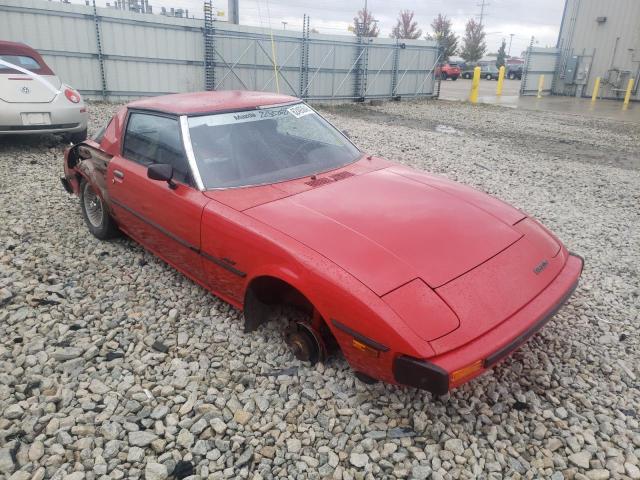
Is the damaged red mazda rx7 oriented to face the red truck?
no

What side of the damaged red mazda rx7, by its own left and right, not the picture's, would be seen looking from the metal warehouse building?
left

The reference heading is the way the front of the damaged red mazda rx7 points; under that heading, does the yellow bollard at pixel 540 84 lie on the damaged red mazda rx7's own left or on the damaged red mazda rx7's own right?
on the damaged red mazda rx7's own left

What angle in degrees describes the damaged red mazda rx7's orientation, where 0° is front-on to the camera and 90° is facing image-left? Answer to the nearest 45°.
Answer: approximately 315°

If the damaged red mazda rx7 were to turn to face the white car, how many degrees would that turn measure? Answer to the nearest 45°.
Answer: approximately 180°

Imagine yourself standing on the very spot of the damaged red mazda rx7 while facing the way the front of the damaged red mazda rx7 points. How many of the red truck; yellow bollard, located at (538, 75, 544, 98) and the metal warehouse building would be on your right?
0
